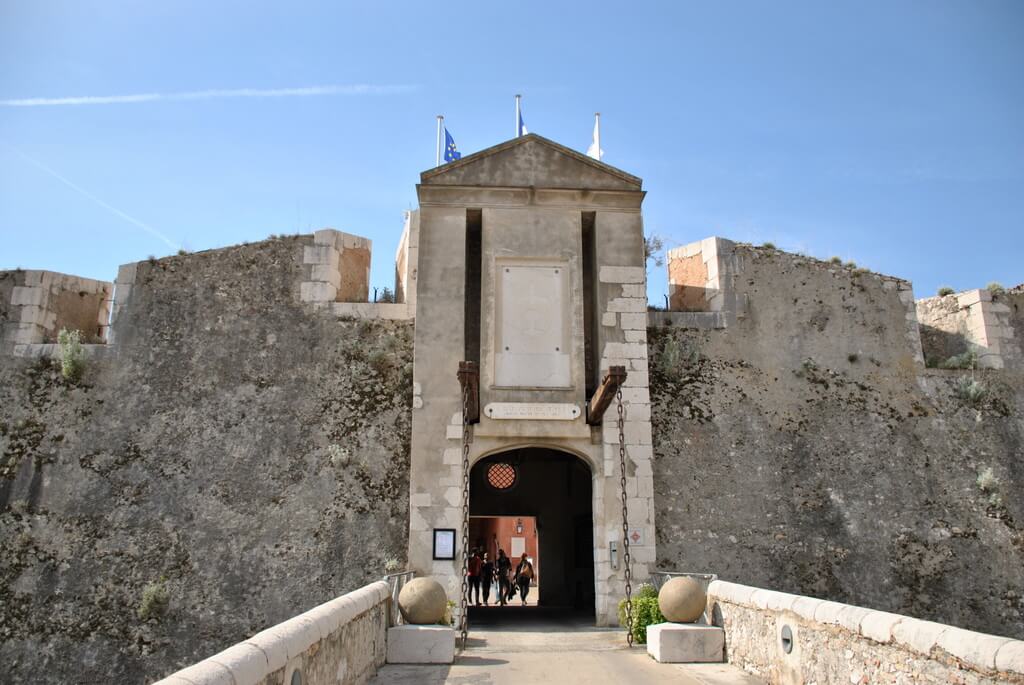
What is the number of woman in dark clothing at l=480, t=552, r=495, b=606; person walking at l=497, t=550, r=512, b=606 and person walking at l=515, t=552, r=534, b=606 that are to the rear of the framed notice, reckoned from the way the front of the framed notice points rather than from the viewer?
3

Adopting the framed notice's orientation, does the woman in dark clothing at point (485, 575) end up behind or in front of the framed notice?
behind

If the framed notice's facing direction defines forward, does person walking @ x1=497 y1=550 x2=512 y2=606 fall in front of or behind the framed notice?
behind

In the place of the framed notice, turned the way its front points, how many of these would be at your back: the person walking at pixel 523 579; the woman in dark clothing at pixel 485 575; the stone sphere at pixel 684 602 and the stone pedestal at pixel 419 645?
2

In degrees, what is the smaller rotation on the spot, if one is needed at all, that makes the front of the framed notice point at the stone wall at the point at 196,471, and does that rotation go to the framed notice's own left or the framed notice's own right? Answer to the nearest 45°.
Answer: approximately 90° to the framed notice's own right

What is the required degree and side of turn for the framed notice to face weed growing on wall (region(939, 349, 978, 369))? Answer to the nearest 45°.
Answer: approximately 90° to its left

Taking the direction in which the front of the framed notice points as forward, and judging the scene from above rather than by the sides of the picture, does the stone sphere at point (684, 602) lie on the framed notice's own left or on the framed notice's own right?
on the framed notice's own left

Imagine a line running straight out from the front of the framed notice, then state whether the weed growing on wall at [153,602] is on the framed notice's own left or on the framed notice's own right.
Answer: on the framed notice's own right

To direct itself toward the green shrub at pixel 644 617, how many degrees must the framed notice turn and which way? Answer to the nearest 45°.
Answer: approximately 45° to its left

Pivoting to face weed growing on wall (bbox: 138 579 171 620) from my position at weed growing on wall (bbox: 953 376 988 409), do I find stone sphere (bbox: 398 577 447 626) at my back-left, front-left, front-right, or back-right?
front-left

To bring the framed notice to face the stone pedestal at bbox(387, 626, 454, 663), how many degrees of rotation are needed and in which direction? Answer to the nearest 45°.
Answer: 0° — it already faces it

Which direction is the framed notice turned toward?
toward the camera

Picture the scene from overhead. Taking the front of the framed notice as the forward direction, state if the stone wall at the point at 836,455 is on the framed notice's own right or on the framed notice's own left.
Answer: on the framed notice's own left

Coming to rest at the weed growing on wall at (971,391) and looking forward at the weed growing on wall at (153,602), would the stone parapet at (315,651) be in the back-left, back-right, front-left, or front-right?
front-left

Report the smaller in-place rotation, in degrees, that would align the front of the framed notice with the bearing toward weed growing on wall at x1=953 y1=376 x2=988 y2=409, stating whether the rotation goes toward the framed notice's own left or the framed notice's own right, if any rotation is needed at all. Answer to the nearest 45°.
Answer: approximately 90° to the framed notice's own left

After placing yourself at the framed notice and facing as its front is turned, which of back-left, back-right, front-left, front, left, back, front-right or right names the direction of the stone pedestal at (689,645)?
front-left

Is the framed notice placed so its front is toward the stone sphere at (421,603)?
yes

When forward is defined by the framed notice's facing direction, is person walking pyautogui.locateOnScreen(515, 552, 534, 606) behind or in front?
behind
